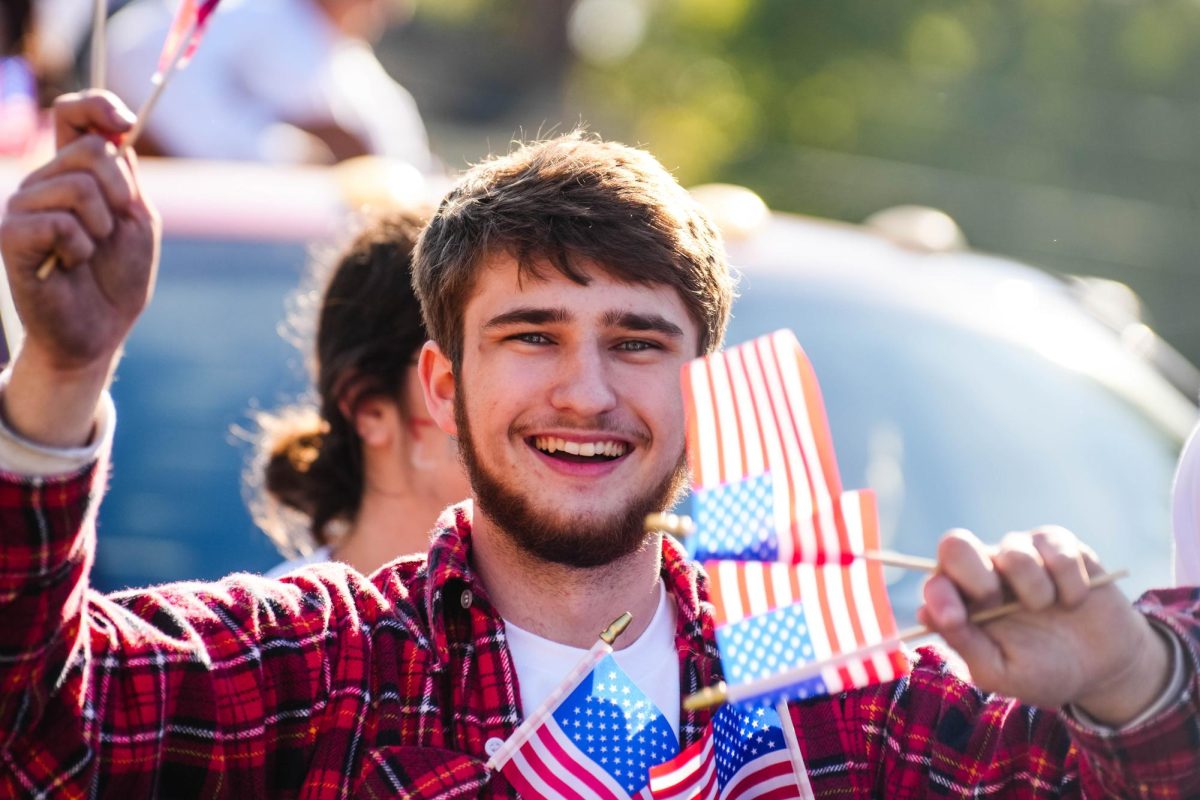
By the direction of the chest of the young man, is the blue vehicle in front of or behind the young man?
behind

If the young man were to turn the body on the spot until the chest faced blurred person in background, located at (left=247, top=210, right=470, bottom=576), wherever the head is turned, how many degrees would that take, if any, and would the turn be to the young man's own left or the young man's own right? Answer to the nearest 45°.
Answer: approximately 180°

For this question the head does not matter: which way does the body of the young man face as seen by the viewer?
toward the camera

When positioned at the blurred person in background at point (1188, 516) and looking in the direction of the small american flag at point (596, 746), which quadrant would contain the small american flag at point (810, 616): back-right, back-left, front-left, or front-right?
front-left

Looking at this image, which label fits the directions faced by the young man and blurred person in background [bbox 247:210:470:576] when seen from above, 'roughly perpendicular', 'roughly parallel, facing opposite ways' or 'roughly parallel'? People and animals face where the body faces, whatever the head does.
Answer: roughly perpendicular

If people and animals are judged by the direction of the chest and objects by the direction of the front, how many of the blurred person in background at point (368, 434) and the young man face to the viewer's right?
1

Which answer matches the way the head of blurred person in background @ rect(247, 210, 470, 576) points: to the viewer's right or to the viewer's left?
to the viewer's right

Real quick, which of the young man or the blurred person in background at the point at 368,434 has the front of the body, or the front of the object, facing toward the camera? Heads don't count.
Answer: the young man

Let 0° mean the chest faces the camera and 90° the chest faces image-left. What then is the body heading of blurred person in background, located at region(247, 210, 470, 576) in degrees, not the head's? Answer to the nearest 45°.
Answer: approximately 270°

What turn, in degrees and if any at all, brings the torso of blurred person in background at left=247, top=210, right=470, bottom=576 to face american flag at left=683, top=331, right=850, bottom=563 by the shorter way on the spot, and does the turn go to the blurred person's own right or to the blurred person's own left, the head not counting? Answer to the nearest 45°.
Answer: approximately 90° to the blurred person's own right
